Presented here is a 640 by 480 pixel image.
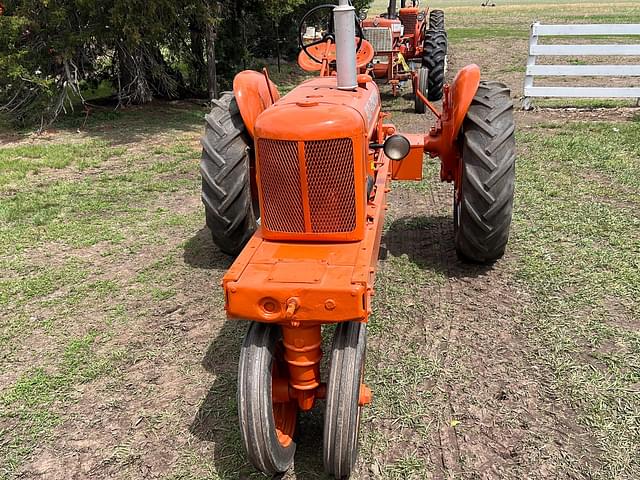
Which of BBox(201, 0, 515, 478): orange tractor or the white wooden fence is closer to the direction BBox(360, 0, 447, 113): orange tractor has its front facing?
the orange tractor

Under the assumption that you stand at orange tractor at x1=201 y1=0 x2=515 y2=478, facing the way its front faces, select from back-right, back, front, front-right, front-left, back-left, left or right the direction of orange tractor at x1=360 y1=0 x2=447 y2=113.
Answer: back

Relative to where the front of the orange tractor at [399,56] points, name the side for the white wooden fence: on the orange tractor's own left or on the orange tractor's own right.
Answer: on the orange tractor's own left

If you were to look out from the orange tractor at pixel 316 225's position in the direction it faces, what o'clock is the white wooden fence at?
The white wooden fence is roughly at 7 o'clock from the orange tractor.

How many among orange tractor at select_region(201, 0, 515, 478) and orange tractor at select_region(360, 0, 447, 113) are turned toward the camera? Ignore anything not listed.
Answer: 2

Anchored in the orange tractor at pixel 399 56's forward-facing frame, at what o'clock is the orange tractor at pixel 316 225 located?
the orange tractor at pixel 316 225 is roughly at 12 o'clock from the orange tractor at pixel 399 56.

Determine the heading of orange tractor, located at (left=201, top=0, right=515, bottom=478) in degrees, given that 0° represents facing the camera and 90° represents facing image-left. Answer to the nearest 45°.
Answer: approximately 0°
